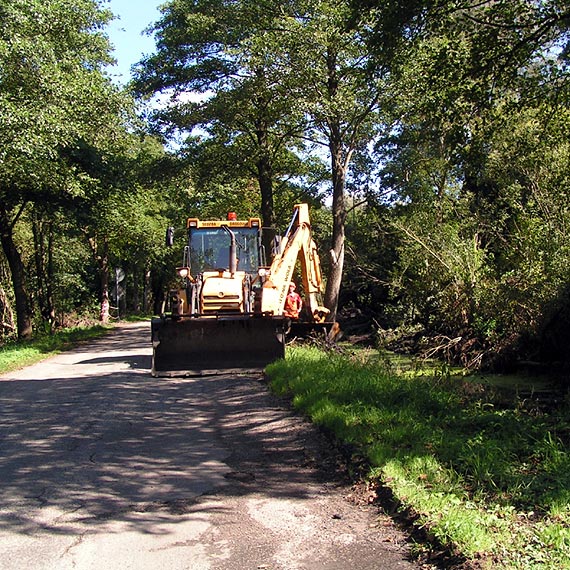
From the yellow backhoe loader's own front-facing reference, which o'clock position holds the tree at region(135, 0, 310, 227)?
The tree is roughly at 6 o'clock from the yellow backhoe loader.

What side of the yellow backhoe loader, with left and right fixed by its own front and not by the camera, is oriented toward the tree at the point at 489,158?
left

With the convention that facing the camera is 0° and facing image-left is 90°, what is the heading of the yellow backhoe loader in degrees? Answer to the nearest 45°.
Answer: approximately 0°
